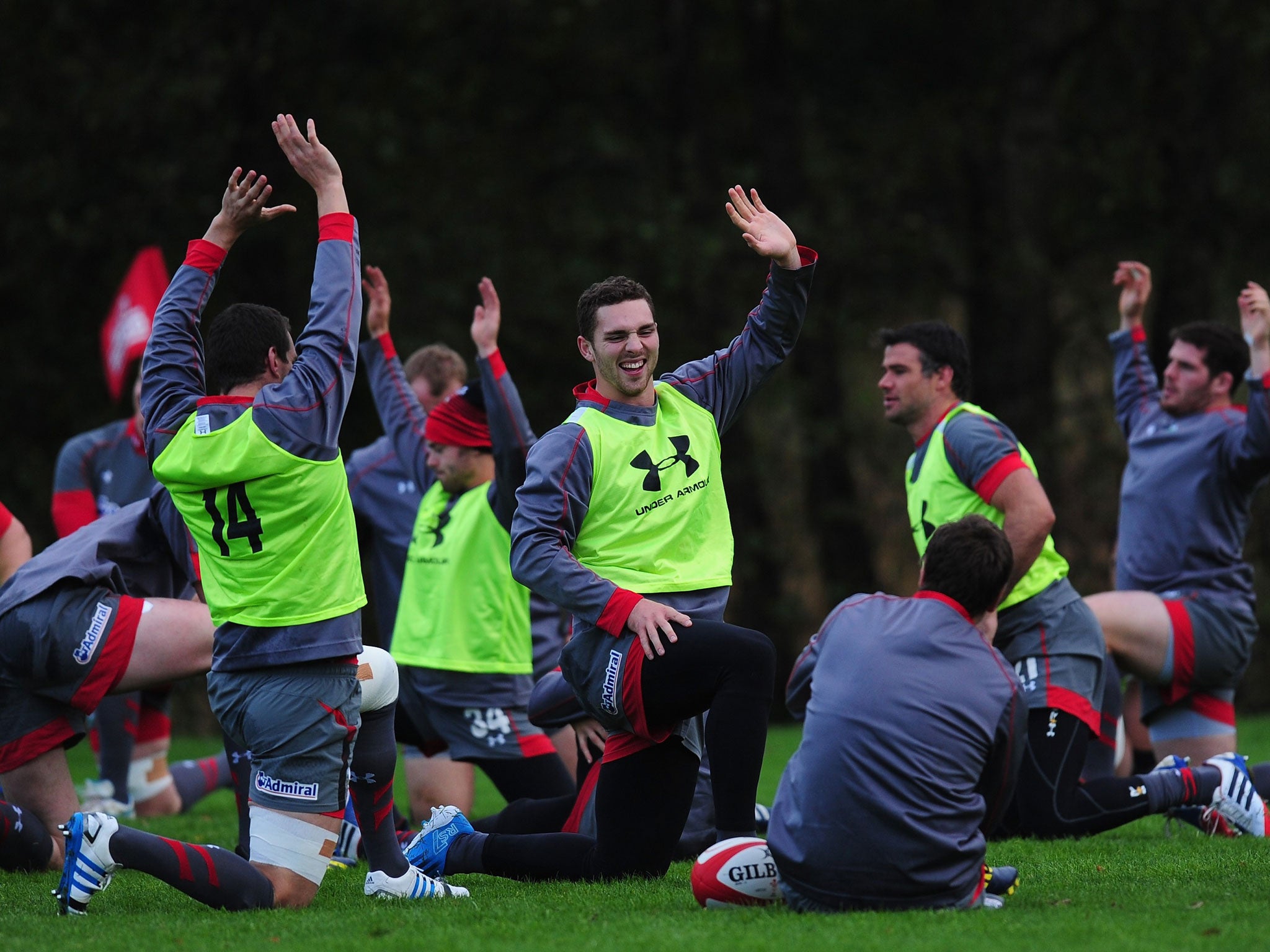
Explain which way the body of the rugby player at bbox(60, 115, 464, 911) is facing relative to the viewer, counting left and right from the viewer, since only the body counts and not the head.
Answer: facing away from the viewer and to the right of the viewer

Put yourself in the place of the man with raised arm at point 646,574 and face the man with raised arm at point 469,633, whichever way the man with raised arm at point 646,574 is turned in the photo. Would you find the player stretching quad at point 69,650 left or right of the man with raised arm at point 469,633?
left

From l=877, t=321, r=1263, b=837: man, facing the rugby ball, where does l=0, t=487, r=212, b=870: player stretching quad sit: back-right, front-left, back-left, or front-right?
front-right

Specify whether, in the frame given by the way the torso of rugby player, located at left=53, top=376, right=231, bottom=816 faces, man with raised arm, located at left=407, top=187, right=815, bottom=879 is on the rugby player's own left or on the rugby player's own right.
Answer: on the rugby player's own left

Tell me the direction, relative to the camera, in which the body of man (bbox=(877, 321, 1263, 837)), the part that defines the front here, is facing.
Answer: to the viewer's left

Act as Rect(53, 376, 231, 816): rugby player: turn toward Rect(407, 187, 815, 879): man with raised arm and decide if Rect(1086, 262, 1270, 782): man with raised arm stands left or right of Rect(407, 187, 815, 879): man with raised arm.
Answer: left

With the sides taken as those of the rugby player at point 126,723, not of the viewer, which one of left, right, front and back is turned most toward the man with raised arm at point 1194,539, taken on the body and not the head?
left

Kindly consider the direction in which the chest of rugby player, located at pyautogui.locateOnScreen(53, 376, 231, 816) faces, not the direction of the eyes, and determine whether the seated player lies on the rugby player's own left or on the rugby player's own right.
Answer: on the rugby player's own left

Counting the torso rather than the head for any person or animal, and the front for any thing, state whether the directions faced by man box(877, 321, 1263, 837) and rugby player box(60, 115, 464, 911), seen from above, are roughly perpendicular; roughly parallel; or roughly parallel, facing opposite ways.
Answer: roughly perpendicular

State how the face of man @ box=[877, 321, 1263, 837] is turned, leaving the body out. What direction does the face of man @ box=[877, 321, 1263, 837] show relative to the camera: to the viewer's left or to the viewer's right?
to the viewer's left

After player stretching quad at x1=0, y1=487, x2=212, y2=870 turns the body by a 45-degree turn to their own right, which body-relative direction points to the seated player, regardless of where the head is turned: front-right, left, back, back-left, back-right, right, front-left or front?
front

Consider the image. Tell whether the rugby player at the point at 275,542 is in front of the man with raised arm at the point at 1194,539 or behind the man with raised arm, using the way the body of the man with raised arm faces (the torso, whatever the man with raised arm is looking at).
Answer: in front

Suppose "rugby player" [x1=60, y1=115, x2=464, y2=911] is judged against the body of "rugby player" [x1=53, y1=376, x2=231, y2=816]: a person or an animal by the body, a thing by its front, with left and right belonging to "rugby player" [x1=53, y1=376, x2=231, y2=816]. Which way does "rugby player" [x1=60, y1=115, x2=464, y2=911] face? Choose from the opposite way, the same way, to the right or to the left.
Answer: the opposite way

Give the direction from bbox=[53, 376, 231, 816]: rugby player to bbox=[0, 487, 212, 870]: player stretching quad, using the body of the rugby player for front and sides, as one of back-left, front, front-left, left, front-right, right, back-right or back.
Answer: front-left

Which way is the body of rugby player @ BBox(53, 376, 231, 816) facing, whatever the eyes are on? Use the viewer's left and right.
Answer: facing the viewer and to the left of the viewer

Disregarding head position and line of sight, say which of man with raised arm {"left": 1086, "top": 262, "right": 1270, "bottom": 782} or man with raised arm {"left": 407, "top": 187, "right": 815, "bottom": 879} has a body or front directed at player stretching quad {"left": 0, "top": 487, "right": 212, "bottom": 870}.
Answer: man with raised arm {"left": 1086, "top": 262, "right": 1270, "bottom": 782}
